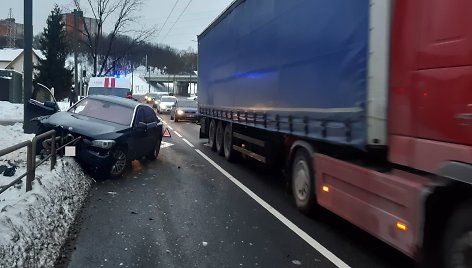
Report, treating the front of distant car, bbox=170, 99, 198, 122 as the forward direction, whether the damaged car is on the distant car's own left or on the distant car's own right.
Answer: on the distant car's own right

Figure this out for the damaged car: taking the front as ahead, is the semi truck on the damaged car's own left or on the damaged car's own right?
on the damaged car's own left

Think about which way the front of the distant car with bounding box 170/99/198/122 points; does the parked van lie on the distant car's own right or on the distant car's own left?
on the distant car's own right

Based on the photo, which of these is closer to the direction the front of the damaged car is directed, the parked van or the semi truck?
the semi truck

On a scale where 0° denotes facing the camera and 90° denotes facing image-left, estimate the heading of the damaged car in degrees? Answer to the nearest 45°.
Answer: approximately 45°

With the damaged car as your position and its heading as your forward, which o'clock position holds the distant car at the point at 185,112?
The distant car is roughly at 5 o'clock from the damaged car.

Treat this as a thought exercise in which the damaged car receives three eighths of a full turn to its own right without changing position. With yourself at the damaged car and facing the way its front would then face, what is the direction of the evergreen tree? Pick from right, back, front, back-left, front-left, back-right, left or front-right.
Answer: front

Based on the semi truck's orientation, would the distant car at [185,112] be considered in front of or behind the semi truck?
behind

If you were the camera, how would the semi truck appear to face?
facing the viewer and to the right of the viewer

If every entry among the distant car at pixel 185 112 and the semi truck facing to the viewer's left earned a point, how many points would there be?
0

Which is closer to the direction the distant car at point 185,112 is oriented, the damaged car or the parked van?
the damaged car

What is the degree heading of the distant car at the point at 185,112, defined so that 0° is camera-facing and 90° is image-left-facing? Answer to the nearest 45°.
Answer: approximately 315°

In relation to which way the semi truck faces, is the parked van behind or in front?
behind
